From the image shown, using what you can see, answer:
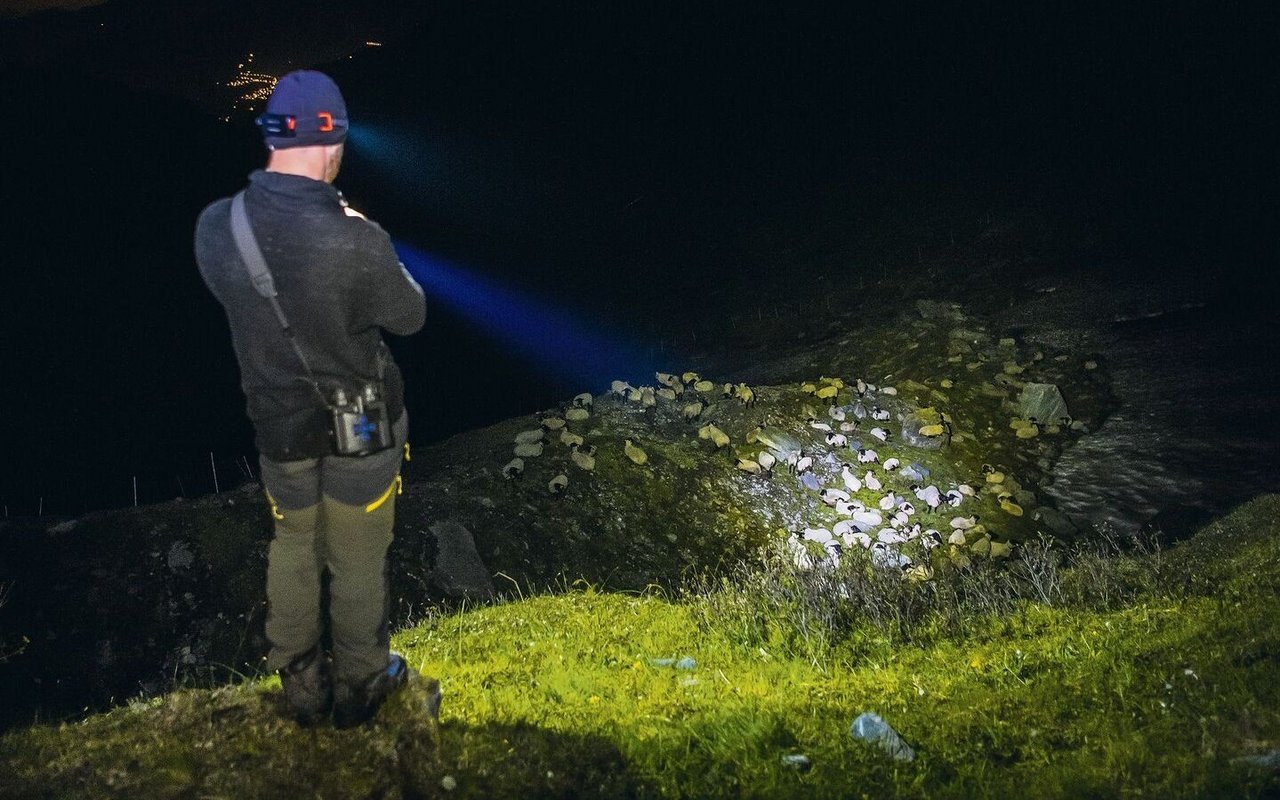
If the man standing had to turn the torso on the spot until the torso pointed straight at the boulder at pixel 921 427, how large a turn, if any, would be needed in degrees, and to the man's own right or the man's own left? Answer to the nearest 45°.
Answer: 0° — they already face it

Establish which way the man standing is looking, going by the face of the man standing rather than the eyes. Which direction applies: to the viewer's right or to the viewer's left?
to the viewer's right

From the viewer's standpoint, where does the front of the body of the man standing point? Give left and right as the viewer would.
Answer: facing away from the viewer and to the right of the viewer
